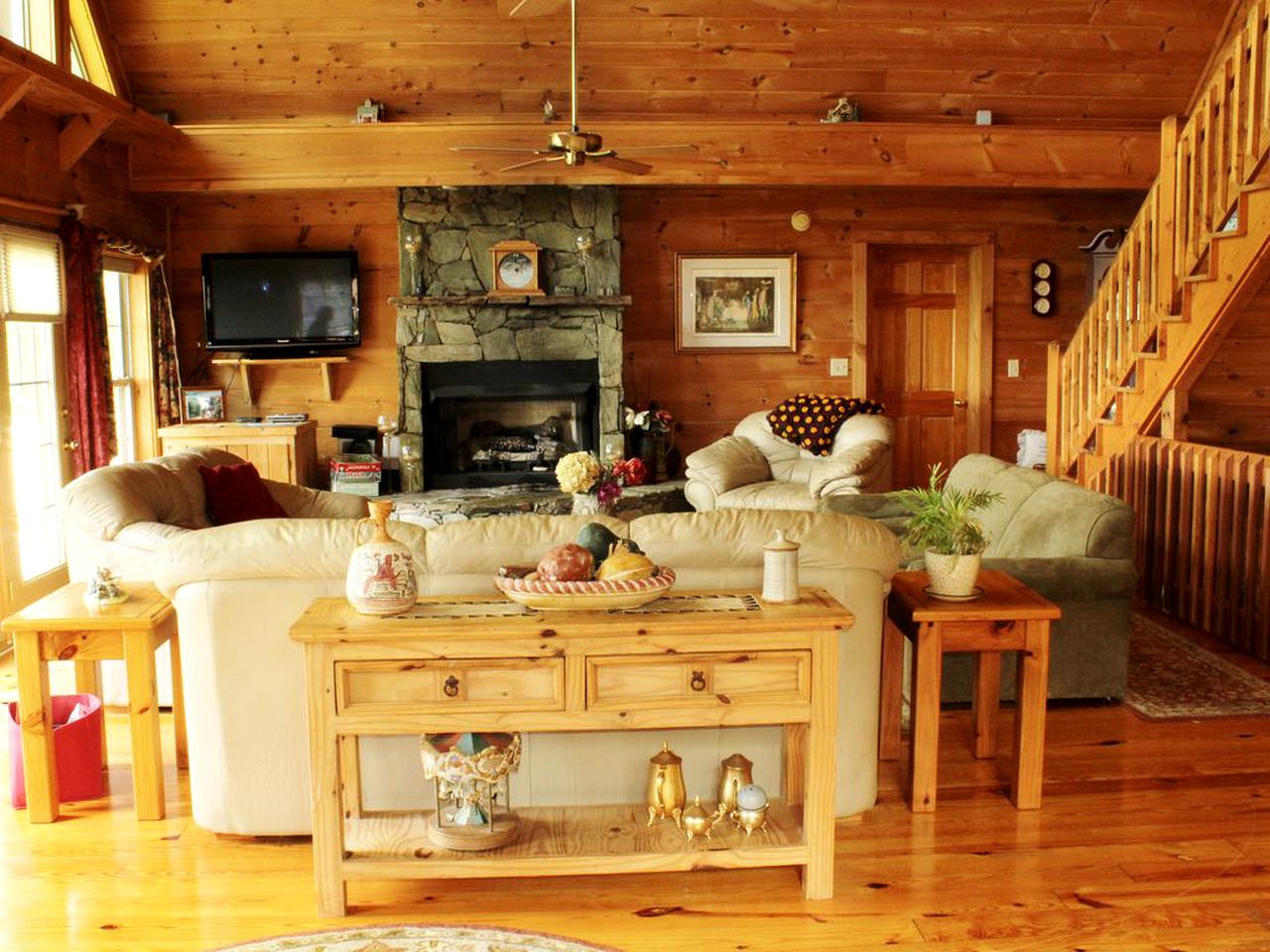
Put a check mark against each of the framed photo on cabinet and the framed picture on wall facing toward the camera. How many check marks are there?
2

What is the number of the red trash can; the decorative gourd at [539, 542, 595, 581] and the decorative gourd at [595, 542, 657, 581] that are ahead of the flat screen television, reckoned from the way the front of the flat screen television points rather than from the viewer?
3

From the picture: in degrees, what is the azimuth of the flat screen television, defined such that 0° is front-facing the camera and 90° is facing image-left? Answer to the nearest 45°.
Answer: approximately 0°

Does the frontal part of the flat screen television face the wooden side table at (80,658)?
yes

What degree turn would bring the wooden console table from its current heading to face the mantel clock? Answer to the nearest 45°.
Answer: approximately 180°

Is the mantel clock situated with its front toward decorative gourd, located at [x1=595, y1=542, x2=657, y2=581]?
yes

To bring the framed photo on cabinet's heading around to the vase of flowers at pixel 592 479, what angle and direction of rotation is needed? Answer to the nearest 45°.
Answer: approximately 45° to its left

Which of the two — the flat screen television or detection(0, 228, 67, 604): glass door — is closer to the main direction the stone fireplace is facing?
the glass door

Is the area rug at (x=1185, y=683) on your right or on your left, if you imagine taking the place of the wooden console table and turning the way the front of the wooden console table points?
on your left
